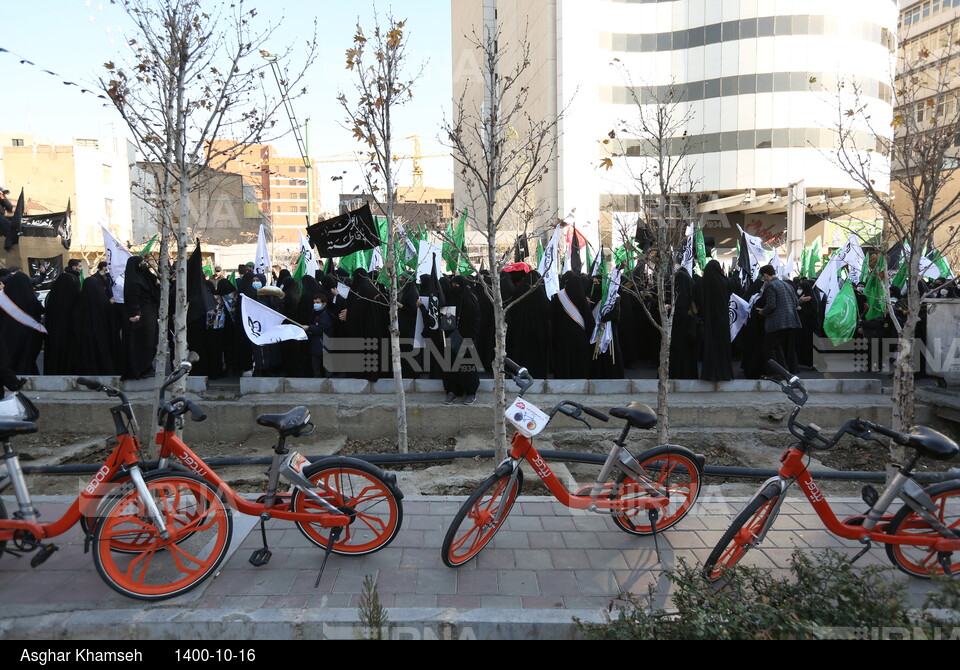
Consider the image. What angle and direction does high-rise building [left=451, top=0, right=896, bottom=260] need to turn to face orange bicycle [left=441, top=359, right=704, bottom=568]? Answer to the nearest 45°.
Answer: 0° — it already faces it

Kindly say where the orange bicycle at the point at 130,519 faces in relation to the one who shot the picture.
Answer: facing to the right of the viewer

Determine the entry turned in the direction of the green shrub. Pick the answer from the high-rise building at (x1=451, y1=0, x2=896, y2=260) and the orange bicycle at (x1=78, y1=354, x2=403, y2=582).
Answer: the high-rise building

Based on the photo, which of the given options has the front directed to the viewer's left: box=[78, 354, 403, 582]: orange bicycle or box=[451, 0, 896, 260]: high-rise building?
the orange bicycle

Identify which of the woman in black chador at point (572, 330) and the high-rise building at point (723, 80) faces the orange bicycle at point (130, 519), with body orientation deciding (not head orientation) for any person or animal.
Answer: the high-rise building

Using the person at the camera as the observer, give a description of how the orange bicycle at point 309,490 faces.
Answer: facing to the left of the viewer

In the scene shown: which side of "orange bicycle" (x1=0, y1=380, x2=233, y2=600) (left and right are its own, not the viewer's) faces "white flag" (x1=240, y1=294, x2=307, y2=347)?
left

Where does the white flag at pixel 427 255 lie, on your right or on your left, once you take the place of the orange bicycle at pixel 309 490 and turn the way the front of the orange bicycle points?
on your right

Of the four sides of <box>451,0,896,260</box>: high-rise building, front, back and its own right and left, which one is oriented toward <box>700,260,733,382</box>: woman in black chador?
front

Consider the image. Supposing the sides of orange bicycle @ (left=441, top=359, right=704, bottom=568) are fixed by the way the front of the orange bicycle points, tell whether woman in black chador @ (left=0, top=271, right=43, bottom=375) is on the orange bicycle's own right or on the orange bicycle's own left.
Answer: on the orange bicycle's own right

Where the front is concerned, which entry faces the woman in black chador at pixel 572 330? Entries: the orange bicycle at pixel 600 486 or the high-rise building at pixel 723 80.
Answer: the high-rise building

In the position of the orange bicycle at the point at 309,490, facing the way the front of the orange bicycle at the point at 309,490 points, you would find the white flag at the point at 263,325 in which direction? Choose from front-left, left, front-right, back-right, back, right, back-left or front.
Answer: right
